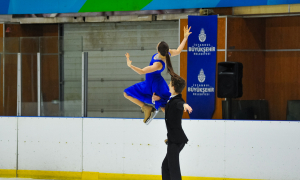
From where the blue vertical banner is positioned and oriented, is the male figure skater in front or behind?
in front

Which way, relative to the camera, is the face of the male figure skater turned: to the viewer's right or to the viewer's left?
to the viewer's left
